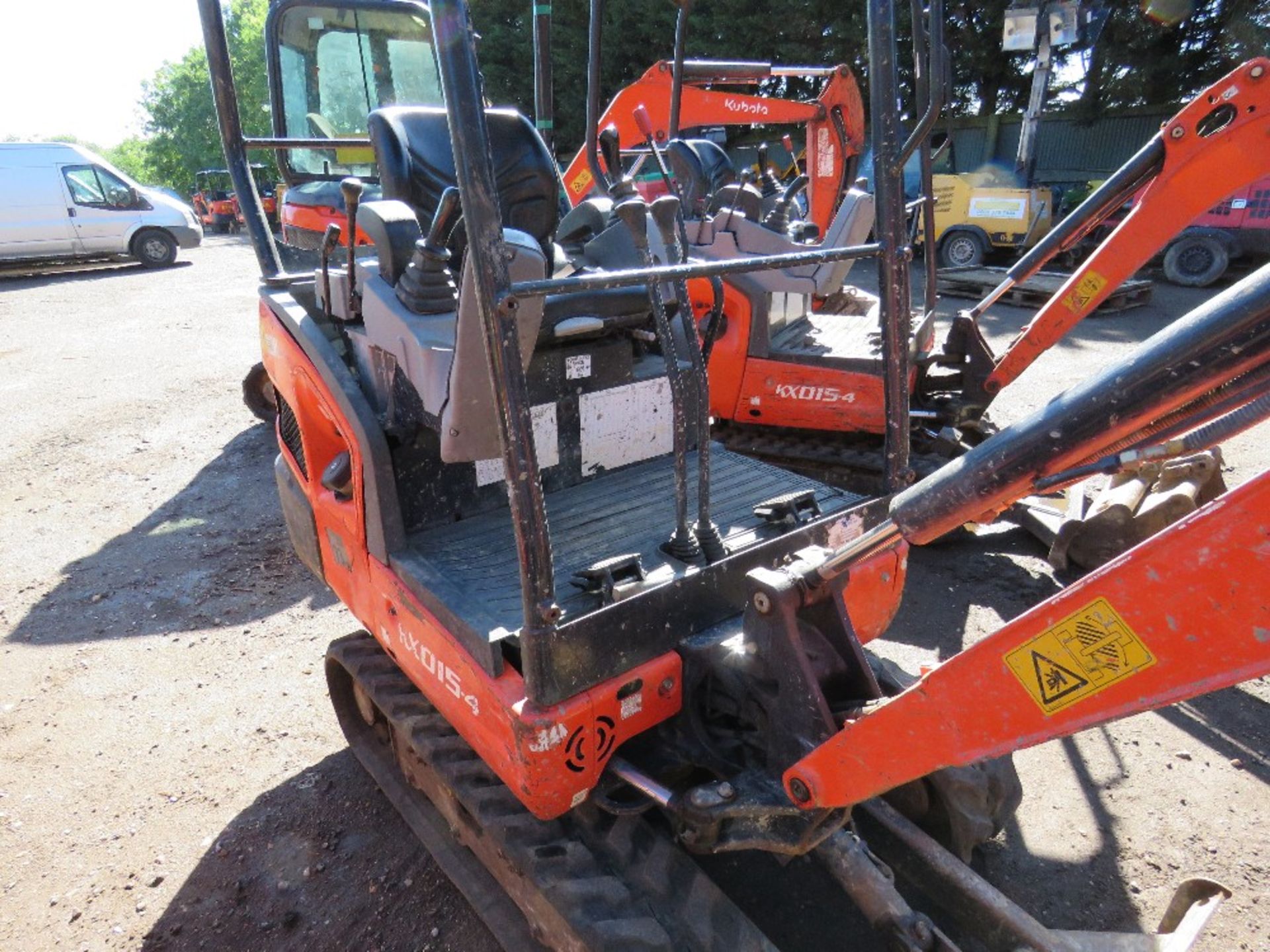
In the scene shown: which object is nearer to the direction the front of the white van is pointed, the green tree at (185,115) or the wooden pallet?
the wooden pallet

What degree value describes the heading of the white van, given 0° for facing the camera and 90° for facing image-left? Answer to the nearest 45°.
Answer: approximately 270°

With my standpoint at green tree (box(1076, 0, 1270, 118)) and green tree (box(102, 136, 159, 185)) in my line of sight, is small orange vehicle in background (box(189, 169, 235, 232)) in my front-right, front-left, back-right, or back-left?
front-left

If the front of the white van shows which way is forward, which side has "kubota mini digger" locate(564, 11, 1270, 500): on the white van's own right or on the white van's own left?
on the white van's own right

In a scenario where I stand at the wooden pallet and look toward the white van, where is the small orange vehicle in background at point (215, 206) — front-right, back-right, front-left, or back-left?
front-right

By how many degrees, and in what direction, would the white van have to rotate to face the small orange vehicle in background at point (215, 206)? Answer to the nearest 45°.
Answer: approximately 90° to its left

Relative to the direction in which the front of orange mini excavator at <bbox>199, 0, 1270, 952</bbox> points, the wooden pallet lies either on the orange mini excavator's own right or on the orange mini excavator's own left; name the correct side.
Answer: on the orange mini excavator's own left

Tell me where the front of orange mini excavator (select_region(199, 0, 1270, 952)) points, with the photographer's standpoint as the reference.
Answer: facing the viewer and to the right of the viewer
